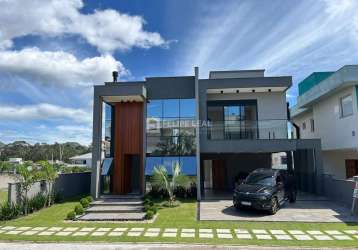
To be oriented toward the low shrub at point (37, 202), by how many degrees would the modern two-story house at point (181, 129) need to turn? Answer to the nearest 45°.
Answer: approximately 45° to its right

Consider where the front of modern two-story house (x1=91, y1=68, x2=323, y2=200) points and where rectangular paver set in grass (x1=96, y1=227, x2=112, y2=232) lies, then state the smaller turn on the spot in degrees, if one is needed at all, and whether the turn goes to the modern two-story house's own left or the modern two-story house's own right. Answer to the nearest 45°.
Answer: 0° — it already faces it

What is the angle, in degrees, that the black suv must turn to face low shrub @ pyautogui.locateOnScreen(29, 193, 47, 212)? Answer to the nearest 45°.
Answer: approximately 45° to its right

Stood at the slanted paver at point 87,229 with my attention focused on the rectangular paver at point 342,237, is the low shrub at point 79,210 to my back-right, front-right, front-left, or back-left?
back-left

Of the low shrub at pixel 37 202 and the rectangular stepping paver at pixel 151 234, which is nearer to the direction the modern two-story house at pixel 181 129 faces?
the rectangular stepping paver

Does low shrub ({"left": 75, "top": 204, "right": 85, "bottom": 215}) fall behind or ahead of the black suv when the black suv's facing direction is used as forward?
ahead

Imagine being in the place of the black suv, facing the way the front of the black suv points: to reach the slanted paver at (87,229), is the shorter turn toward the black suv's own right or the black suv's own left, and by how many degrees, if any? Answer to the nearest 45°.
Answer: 0° — it already faces it

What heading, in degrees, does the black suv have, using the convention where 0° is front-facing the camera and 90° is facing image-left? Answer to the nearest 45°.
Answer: approximately 45°

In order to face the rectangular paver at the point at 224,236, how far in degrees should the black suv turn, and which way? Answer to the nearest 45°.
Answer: approximately 45° to its left

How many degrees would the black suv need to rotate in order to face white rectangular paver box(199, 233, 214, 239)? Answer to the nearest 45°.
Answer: approximately 45° to its left

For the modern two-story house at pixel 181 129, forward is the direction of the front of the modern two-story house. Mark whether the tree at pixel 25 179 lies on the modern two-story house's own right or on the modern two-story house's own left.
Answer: on the modern two-story house's own right

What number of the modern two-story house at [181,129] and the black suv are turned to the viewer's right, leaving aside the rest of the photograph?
0

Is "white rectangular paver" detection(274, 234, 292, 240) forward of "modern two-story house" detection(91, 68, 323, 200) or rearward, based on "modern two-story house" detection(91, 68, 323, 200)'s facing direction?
forward

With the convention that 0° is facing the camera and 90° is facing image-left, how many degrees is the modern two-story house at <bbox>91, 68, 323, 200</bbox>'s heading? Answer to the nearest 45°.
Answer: approximately 0°
